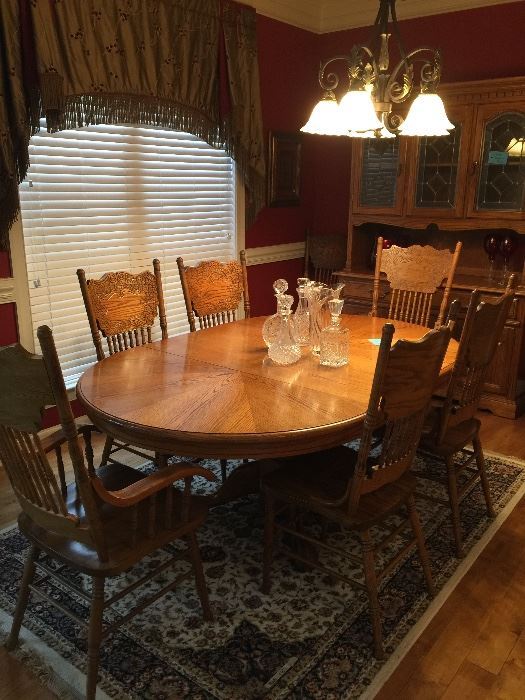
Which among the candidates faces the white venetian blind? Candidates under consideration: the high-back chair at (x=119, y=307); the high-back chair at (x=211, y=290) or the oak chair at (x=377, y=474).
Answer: the oak chair

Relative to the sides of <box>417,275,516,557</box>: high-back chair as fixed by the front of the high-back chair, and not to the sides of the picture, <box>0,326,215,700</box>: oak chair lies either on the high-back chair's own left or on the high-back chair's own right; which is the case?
on the high-back chair's own left

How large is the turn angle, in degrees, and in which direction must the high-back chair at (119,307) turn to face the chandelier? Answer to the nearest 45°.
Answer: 0° — it already faces it

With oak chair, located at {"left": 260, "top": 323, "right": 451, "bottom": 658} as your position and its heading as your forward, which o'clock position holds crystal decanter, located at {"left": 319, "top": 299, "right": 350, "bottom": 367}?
The crystal decanter is roughly at 1 o'clock from the oak chair.

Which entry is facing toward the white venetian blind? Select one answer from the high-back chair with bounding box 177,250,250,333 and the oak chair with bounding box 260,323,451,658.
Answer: the oak chair

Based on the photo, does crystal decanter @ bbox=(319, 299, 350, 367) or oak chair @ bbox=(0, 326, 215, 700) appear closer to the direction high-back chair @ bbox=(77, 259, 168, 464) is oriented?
the crystal decanter

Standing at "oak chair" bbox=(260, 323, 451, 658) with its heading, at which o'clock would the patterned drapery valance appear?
The patterned drapery valance is roughly at 12 o'clock from the oak chair.

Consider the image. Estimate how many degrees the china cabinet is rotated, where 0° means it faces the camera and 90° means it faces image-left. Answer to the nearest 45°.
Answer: approximately 45°

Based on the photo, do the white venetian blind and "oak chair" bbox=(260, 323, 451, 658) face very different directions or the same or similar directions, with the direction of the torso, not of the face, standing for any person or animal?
very different directions

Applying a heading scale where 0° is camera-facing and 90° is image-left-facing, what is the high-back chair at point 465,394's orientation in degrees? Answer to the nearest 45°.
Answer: approximately 135°

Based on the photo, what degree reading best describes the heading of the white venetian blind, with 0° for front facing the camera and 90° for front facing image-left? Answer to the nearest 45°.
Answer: approximately 315°
